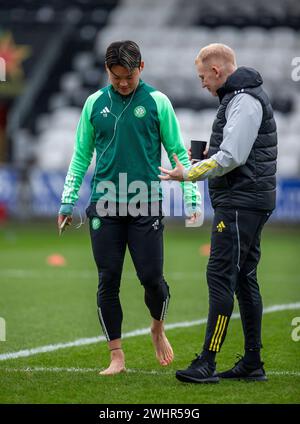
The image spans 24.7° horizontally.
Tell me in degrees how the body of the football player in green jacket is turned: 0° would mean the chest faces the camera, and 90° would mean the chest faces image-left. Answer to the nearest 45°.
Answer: approximately 0°

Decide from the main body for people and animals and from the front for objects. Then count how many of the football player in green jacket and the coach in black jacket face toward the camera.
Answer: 1

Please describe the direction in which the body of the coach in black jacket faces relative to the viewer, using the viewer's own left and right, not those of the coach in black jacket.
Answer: facing to the left of the viewer

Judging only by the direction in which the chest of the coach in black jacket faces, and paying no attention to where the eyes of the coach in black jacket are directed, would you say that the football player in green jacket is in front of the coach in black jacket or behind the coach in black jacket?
in front

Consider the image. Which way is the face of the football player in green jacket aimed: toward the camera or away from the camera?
toward the camera

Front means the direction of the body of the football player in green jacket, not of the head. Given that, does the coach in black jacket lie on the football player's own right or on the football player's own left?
on the football player's own left

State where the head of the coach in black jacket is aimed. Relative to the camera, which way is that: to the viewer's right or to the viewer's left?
to the viewer's left

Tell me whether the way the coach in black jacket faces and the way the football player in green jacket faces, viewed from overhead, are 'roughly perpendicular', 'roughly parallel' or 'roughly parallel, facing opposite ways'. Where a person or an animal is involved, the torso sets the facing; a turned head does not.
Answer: roughly perpendicular
